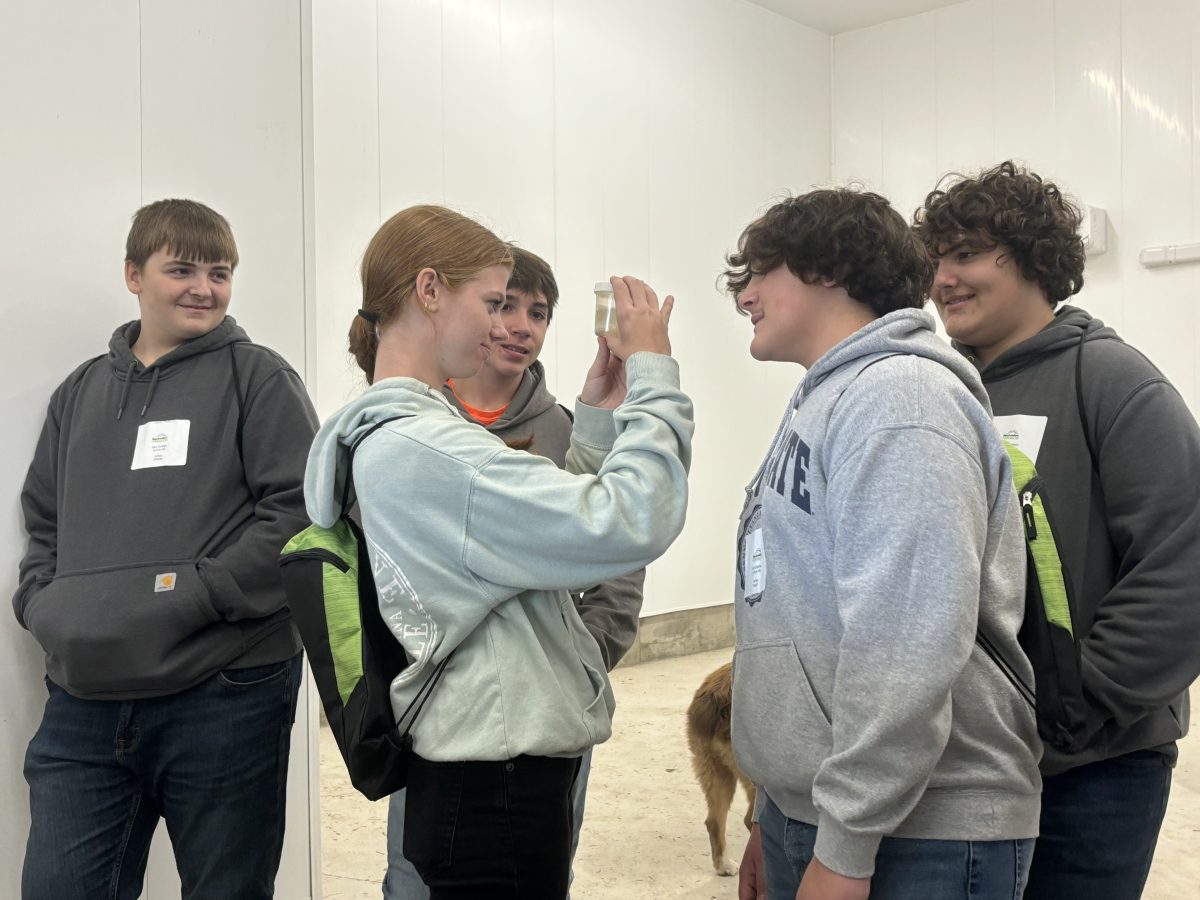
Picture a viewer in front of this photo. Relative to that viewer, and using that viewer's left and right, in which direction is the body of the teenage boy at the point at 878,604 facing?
facing to the left of the viewer

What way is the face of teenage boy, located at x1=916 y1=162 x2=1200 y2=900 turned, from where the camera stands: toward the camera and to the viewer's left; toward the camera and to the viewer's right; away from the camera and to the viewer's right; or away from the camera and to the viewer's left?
toward the camera and to the viewer's left

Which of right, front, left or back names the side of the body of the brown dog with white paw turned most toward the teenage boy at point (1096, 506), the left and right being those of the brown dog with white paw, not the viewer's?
right

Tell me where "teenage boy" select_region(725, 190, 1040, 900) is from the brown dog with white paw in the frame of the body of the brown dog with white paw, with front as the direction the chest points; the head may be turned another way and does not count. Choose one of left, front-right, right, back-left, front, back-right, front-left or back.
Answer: right

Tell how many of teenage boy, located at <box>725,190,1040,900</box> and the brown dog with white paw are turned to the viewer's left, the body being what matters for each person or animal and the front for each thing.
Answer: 1

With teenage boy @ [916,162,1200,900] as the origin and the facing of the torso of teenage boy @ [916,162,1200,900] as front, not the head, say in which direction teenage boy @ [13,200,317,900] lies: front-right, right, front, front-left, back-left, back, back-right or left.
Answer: front-right

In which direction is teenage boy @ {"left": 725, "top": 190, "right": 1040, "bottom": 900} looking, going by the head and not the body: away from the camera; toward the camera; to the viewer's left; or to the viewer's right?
to the viewer's left

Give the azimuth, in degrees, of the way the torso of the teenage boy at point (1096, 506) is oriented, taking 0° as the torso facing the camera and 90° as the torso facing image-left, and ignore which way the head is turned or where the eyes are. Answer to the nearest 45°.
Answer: approximately 45°

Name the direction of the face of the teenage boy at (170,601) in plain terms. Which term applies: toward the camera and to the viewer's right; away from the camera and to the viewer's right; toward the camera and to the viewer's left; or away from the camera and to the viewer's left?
toward the camera and to the viewer's right

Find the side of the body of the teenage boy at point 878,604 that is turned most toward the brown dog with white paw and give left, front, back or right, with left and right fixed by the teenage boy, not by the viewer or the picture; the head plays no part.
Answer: right

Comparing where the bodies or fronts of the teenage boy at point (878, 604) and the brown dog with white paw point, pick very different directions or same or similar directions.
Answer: very different directions

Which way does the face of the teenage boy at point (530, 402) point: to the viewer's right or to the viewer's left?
to the viewer's right
